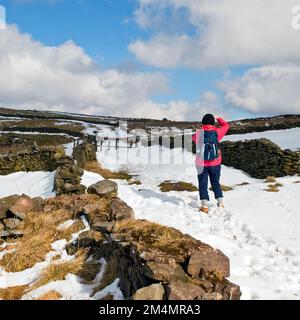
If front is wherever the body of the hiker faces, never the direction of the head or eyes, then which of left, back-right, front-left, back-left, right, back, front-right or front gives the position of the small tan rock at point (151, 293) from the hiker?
back

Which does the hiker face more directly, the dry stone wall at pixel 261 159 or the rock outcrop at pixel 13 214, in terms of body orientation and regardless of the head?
the dry stone wall

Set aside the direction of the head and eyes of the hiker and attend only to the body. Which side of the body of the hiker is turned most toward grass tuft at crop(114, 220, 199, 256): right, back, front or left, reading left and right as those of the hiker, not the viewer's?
back

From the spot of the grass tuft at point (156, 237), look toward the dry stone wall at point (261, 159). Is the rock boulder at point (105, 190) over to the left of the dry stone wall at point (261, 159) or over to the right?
left

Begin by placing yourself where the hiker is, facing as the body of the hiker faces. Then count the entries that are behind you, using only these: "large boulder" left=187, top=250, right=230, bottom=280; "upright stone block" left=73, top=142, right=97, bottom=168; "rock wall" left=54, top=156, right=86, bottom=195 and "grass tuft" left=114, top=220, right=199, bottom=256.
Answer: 2

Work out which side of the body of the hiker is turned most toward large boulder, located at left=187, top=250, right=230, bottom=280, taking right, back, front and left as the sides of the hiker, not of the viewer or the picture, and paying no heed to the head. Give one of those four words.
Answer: back

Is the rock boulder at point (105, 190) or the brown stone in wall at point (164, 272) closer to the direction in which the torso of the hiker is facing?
the rock boulder

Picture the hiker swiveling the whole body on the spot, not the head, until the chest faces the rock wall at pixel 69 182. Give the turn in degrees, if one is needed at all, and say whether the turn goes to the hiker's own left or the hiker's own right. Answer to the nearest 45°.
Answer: approximately 45° to the hiker's own left

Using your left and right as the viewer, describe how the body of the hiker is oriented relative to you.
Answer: facing away from the viewer

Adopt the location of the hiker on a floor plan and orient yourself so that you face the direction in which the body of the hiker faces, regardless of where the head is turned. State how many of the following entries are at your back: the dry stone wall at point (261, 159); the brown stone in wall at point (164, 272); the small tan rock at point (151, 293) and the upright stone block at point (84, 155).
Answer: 2

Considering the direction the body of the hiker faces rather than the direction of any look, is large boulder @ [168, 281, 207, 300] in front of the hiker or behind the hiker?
behind

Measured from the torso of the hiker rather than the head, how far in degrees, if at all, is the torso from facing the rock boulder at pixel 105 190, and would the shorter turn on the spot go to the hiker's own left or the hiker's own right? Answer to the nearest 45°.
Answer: approximately 90° to the hiker's own left

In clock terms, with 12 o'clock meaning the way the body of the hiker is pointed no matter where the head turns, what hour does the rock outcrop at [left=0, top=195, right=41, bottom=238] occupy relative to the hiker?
The rock outcrop is roughly at 8 o'clock from the hiker.
